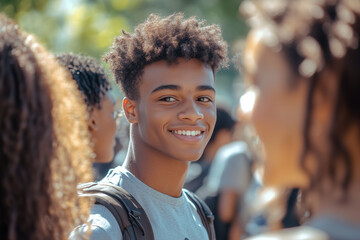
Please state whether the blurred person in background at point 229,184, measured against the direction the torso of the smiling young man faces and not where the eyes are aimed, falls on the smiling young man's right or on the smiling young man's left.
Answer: on the smiling young man's left

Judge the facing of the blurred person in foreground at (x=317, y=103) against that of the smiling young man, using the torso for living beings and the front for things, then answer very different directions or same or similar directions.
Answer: very different directions

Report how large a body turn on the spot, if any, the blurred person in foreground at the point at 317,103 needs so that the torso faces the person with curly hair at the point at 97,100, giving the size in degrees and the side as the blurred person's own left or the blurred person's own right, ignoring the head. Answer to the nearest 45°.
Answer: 0° — they already face them

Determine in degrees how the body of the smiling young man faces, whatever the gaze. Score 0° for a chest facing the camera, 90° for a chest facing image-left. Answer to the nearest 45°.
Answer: approximately 315°

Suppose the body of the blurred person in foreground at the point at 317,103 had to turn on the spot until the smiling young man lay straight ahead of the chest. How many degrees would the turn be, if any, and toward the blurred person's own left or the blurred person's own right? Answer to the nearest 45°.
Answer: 0° — they already face them

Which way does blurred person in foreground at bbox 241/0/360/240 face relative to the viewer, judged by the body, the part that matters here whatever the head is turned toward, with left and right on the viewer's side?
facing away from the viewer and to the left of the viewer

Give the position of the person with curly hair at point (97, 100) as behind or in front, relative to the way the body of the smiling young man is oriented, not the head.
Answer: behind
